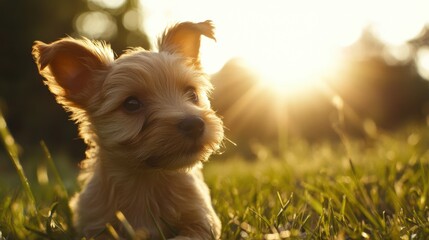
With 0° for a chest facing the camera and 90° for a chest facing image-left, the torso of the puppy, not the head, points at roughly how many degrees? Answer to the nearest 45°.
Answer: approximately 315°
